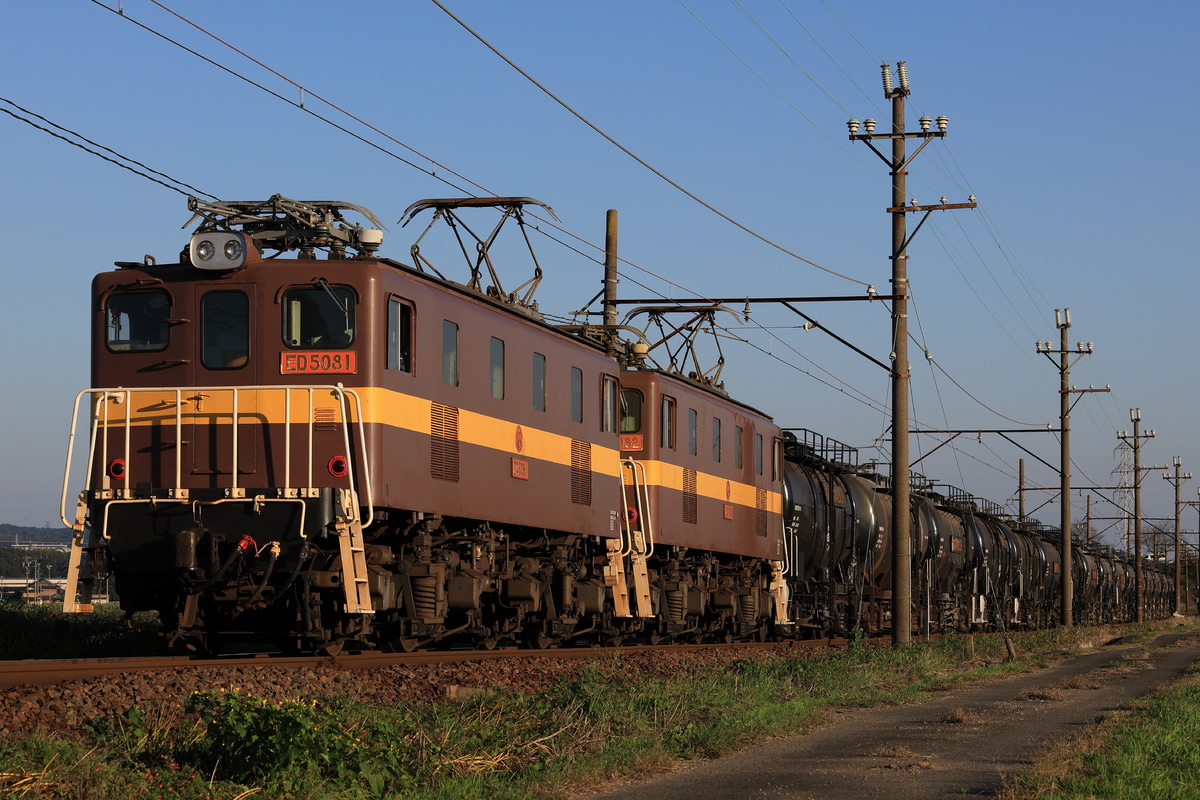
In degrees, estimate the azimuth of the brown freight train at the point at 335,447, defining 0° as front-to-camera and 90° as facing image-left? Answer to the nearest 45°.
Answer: approximately 45°

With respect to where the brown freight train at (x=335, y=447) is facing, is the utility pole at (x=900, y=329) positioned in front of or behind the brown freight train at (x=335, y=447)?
behind
